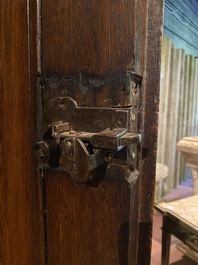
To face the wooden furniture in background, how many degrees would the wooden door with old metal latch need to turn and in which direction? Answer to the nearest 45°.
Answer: approximately 135° to its left

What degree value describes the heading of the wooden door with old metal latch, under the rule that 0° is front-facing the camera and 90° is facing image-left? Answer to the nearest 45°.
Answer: approximately 0°
